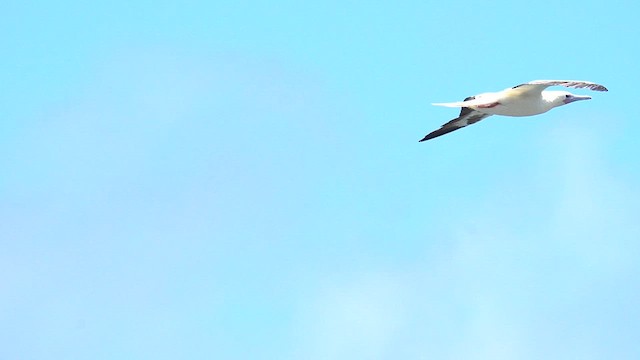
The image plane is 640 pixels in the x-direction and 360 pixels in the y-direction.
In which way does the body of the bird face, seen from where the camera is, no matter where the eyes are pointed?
to the viewer's right
